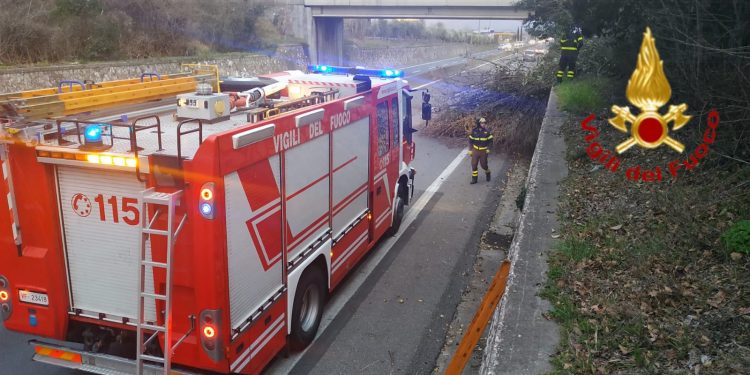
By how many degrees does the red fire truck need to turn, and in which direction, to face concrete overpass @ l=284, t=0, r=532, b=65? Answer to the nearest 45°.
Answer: approximately 45° to its left

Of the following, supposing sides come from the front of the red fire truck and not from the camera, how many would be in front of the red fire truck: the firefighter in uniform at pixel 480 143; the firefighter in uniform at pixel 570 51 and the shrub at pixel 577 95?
3

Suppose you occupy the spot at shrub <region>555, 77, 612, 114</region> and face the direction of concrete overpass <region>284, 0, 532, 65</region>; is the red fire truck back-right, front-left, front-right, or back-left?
back-left

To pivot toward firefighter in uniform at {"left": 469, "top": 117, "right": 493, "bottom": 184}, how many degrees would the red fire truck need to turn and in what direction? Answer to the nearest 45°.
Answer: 0° — it already faces them

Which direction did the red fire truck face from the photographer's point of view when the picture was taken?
facing away from the viewer and to the right of the viewer

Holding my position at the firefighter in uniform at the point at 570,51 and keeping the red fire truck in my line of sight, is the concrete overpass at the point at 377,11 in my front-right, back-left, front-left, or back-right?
back-right
